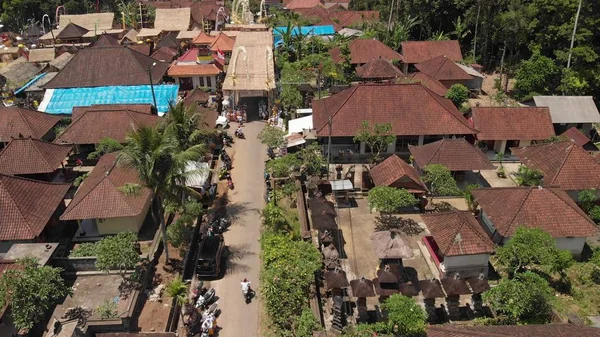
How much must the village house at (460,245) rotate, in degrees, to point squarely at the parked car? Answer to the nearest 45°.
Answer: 0° — it already faces it

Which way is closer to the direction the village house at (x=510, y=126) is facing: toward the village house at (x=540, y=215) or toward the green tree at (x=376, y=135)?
the village house

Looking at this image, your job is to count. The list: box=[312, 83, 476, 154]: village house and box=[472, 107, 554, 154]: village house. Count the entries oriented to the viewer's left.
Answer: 0

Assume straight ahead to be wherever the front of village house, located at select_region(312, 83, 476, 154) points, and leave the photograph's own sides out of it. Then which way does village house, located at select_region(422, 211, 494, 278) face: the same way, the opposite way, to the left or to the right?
to the right

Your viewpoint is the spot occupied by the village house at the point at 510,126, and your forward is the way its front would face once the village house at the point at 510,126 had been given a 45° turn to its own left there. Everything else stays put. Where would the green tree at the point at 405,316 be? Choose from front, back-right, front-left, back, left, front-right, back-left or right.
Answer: front-right

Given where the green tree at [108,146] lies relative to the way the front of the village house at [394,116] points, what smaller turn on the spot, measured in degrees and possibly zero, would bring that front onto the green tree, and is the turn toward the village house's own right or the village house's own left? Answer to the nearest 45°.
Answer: approximately 90° to the village house's own right

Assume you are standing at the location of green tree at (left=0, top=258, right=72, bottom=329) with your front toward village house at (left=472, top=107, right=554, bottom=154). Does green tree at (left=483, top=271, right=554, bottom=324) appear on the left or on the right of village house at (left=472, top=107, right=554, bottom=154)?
right

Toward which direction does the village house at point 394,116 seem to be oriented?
toward the camera

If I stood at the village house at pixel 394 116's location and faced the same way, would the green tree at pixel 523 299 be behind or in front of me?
in front

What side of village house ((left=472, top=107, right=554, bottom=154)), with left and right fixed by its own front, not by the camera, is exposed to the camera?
front

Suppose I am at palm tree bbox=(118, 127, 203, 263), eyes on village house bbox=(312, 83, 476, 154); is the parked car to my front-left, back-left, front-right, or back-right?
front-right

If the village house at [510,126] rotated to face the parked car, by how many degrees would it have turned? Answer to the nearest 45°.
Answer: approximately 45° to its right

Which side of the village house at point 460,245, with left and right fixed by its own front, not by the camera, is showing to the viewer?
left

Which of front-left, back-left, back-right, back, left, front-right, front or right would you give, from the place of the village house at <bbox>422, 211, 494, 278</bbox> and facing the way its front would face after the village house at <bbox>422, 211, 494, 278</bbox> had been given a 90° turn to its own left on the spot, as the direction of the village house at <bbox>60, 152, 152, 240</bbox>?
right

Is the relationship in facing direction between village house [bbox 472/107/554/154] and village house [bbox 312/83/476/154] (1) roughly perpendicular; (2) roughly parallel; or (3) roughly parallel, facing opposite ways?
roughly parallel

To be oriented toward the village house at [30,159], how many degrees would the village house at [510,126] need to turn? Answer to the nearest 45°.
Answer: approximately 45° to its right

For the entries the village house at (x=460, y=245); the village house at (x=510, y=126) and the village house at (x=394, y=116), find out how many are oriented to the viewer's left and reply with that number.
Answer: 1

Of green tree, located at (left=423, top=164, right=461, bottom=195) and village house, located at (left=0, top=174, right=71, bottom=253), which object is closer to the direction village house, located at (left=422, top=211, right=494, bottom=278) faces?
the village house
